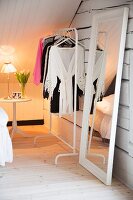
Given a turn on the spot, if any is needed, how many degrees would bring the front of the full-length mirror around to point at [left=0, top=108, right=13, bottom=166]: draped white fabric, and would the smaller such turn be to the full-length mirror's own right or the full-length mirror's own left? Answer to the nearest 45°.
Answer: approximately 45° to the full-length mirror's own right

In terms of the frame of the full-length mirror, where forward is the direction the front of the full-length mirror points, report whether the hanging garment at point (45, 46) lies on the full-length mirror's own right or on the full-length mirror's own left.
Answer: on the full-length mirror's own right

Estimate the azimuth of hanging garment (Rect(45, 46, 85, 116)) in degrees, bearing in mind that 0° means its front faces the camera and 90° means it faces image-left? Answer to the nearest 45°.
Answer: approximately 0°

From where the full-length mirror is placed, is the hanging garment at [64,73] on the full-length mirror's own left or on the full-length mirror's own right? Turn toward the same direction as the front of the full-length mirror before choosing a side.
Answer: on the full-length mirror's own right

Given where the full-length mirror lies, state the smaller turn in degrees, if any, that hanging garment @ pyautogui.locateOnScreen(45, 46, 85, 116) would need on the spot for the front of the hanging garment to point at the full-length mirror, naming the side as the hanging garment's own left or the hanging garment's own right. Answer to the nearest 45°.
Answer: approximately 45° to the hanging garment's own left
